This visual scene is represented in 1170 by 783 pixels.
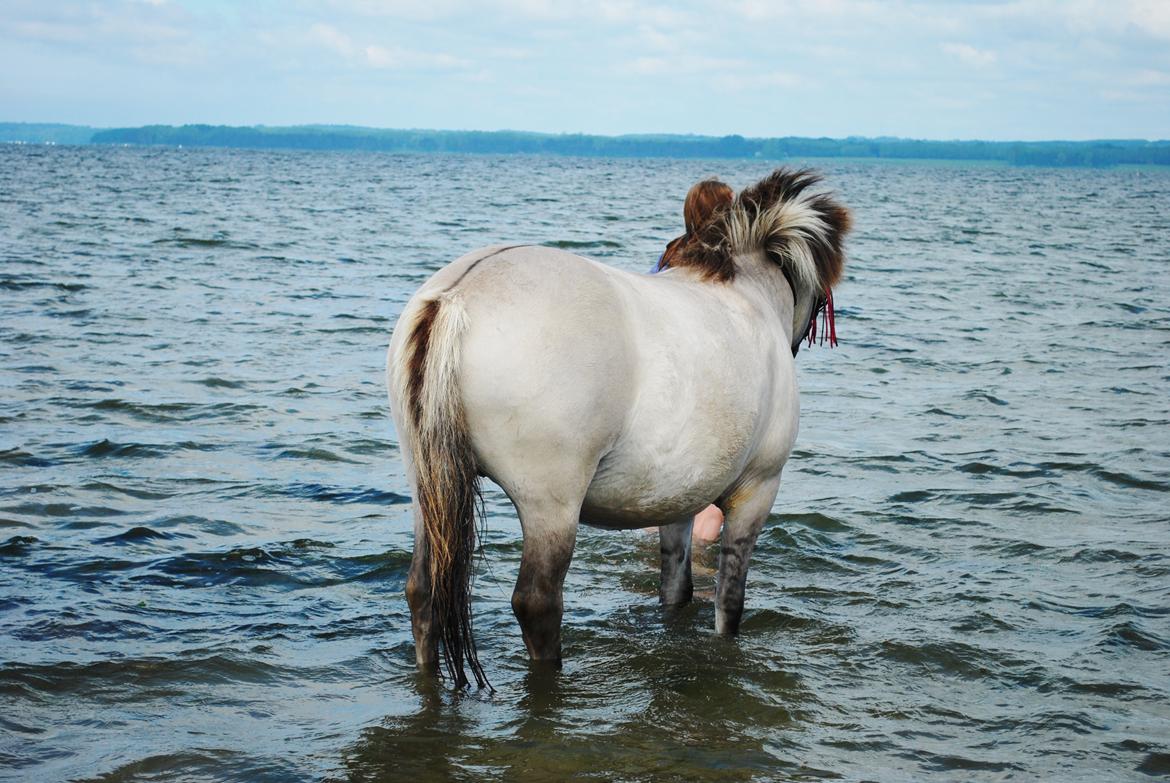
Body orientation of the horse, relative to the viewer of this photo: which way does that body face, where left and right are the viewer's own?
facing away from the viewer and to the right of the viewer
